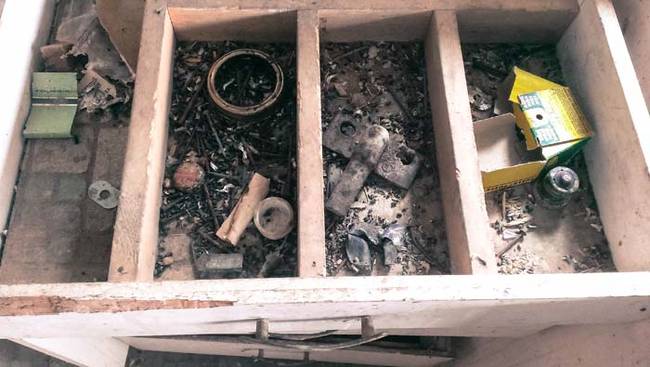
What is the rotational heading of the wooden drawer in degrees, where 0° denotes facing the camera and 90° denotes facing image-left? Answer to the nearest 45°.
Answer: approximately 0°

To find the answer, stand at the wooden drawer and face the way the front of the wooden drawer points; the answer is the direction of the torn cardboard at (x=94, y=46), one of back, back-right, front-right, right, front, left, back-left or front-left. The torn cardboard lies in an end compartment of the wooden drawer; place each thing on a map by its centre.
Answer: right
